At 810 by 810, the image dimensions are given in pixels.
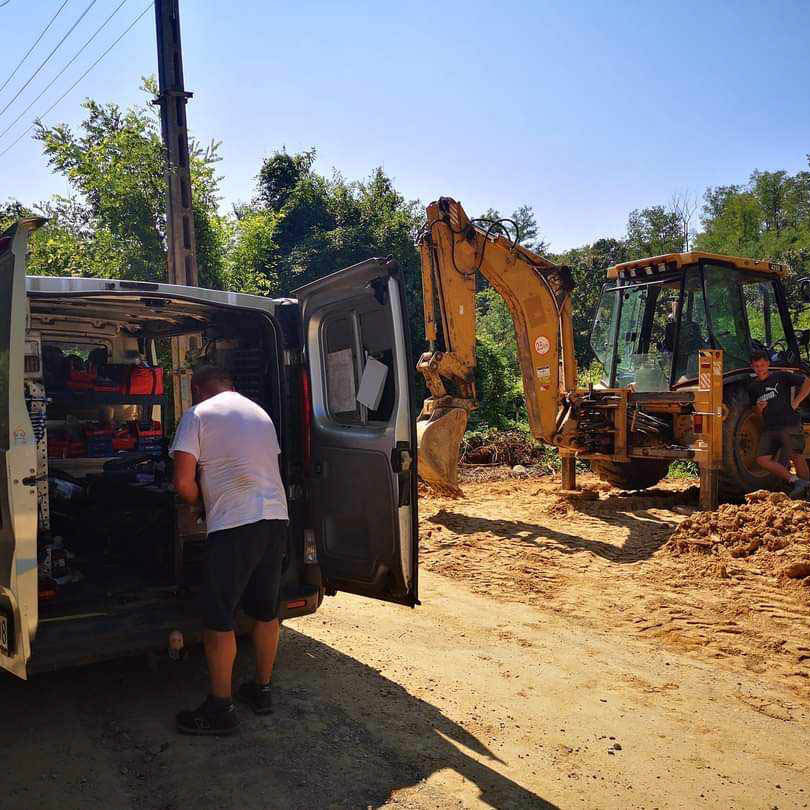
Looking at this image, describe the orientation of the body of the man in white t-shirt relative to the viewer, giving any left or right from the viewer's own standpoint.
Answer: facing away from the viewer and to the left of the viewer

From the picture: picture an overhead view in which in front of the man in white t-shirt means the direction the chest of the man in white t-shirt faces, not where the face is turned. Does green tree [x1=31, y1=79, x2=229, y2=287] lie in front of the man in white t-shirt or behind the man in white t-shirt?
in front

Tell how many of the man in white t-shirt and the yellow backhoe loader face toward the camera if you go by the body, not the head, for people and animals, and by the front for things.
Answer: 0

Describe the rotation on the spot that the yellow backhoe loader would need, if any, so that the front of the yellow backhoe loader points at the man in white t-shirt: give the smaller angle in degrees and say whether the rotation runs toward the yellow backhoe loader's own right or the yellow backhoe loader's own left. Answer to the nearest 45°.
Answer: approximately 135° to the yellow backhoe loader's own right

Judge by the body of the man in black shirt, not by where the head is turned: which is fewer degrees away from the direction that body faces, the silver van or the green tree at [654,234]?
the silver van

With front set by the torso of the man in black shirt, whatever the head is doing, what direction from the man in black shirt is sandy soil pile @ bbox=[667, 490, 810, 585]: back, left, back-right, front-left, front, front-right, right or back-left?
front

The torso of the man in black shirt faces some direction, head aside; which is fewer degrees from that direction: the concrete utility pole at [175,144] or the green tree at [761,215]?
the concrete utility pole

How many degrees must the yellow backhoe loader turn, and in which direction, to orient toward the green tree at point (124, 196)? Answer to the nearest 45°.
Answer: approximately 135° to its left

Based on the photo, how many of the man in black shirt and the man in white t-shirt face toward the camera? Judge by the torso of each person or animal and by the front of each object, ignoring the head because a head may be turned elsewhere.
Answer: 1

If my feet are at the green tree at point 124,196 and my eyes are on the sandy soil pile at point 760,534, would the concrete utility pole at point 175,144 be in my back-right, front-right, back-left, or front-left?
front-right

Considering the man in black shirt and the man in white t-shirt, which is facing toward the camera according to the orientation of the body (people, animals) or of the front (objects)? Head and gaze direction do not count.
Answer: the man in black shirt

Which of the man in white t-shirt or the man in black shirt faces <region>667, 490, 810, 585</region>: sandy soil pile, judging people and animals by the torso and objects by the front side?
the man in black shirt

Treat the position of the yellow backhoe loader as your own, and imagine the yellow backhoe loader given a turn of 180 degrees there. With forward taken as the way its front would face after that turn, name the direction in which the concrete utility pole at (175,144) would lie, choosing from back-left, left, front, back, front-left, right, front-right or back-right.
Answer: front-right

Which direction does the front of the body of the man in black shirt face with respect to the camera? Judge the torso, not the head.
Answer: toward the camera

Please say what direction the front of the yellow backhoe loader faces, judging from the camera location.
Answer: facing away from the viewer and to the right of the viewer

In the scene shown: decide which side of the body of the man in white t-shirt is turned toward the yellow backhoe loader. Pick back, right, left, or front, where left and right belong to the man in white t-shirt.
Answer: right
